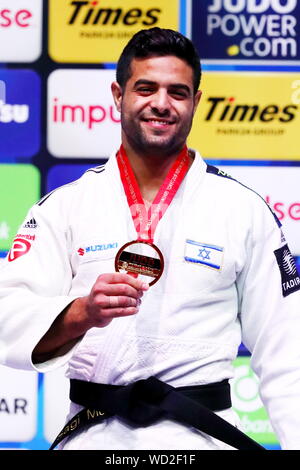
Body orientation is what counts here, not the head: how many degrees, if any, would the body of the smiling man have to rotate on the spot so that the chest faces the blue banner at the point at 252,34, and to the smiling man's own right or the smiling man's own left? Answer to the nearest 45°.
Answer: approximately 180°

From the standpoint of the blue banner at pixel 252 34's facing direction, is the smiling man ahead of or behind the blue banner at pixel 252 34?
ahead

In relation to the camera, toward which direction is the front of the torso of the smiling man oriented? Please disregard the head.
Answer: toward the camera

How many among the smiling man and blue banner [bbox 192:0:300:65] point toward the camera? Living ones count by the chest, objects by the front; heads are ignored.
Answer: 2

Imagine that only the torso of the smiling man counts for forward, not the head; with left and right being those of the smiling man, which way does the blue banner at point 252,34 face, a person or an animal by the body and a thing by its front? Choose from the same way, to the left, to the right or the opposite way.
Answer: the same way

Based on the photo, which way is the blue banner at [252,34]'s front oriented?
toward the camera

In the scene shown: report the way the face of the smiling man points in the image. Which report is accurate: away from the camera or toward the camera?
toward the camera
